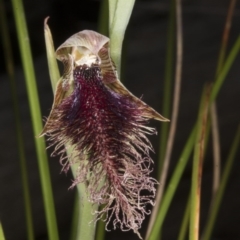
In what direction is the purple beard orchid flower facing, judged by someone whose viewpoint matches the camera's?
facing the viewer
